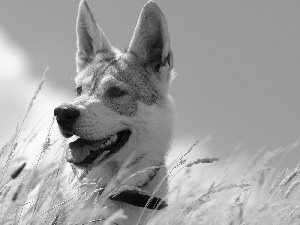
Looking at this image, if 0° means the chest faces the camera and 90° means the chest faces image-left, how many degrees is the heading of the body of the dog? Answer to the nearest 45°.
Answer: approximately 45°
